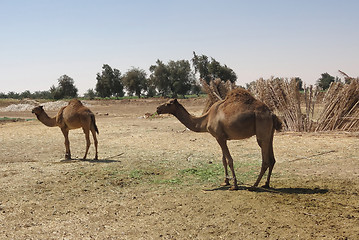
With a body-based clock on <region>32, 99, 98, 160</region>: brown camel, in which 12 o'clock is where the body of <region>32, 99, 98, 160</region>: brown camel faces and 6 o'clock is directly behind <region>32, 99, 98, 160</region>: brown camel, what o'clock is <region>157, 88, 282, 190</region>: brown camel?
<region>157, 88, 282, 190</region>: brown camel is roughly at 8 o'clock from <region>32, 99, 98, 160</region>: brown camel.

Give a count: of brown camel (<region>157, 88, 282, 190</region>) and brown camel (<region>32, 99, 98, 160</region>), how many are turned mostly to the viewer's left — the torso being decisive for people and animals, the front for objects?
2

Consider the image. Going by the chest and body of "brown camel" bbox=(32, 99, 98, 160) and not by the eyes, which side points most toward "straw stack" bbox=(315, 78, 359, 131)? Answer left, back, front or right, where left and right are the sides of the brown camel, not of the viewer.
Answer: back

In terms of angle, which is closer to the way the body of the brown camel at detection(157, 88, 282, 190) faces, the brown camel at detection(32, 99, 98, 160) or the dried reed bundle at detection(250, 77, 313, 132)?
the brown camel

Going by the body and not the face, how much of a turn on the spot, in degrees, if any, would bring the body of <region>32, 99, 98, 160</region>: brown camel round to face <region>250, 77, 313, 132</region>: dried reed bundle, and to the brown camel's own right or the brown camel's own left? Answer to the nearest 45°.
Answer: approximately 180°

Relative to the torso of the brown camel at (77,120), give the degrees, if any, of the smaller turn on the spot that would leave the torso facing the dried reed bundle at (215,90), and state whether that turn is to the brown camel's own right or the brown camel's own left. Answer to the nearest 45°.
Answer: approximately 135° to the brown camel's own right

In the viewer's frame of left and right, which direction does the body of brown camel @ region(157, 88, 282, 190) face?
facing to the left of the viewer

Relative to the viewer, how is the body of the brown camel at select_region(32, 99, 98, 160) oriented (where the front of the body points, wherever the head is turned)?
to the viewer's left
